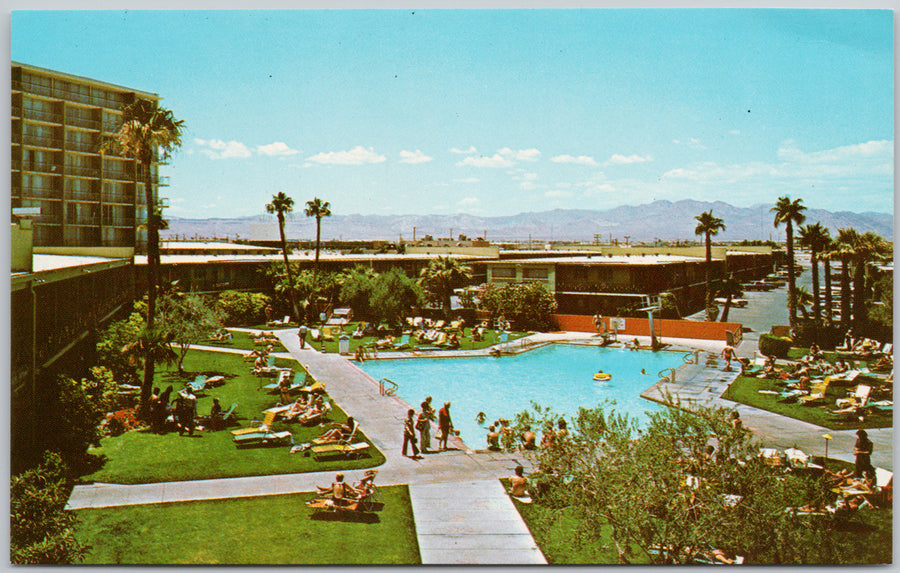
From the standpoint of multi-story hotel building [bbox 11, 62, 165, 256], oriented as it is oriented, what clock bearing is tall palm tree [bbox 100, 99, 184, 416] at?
The tall palm tree is roughly at 1 o'clock from the multi-story hotel building.

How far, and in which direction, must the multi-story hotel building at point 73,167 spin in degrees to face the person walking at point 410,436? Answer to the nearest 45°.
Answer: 0° — it already faces them

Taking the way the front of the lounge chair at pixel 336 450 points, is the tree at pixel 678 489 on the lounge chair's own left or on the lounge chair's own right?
on the lounge chair's own left

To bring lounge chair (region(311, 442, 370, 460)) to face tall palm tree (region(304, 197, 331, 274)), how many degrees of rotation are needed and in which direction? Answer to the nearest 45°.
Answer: approximately 90° to its right

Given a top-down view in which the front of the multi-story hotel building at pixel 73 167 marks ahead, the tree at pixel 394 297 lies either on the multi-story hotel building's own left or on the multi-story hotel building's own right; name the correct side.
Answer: on the multi-story hotel building's own left

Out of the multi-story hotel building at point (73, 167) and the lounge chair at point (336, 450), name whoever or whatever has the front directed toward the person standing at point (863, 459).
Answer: the multi-story hotel building
